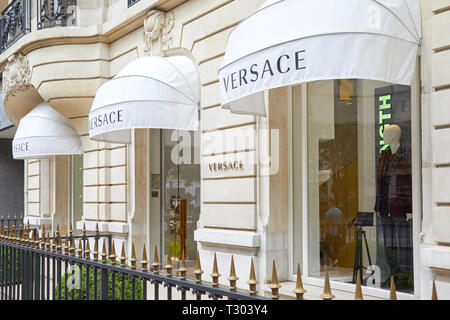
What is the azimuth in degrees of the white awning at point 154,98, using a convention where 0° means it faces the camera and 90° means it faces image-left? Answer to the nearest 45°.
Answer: approximately 45°

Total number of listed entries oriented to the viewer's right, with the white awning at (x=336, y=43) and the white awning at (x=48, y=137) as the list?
0

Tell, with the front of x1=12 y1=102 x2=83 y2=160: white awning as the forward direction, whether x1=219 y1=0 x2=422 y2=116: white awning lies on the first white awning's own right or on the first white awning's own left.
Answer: on the first white awning's own left

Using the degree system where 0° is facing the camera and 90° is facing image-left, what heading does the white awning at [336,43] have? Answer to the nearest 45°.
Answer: approximately 45°
